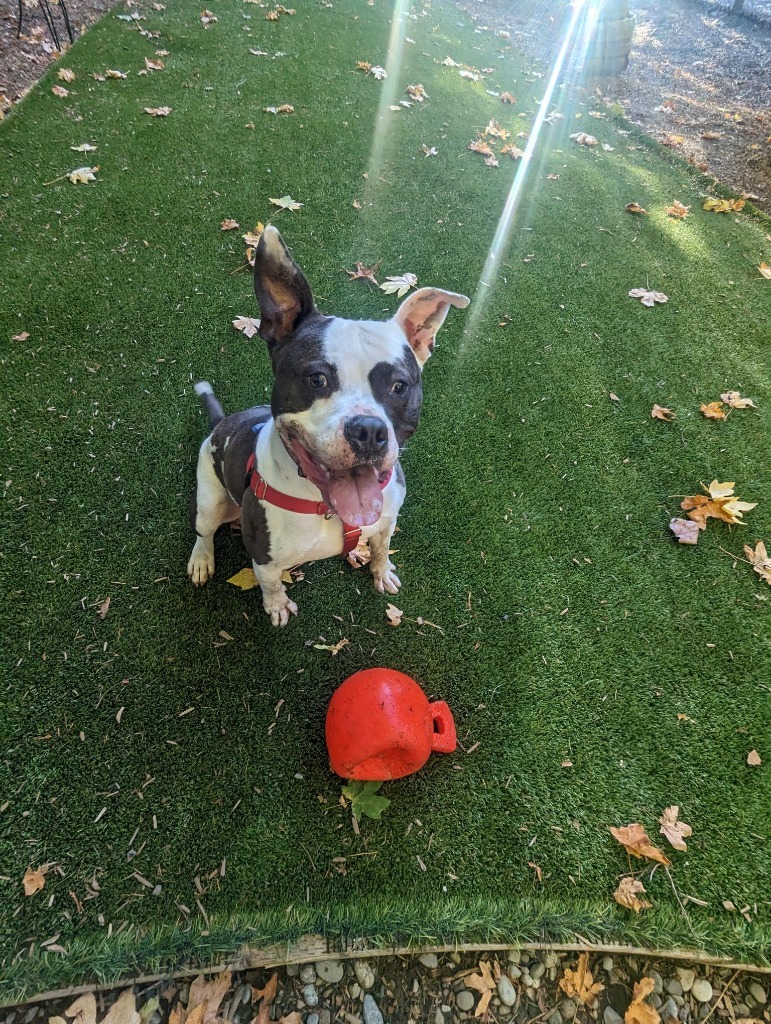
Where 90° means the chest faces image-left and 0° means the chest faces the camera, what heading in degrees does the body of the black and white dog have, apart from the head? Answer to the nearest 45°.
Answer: approximately 315°

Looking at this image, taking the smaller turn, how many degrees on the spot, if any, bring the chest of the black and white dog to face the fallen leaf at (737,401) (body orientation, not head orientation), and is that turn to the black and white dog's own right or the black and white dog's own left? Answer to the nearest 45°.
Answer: approximately 90° to the black and white dog's own left

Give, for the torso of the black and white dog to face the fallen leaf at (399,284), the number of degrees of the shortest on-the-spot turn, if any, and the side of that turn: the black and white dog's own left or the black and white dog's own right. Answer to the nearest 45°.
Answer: approximately 135° to the black and white dog's own left

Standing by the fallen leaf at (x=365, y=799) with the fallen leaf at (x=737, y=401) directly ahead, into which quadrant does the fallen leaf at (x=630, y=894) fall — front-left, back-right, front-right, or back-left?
front-right

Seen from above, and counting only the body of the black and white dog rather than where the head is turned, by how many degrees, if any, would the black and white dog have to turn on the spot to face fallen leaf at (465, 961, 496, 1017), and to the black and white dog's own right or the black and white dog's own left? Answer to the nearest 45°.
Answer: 0° — it already faces it

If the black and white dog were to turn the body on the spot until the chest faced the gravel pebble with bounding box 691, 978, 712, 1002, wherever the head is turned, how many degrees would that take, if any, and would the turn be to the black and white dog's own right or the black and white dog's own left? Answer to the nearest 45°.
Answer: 0° — it already faces it

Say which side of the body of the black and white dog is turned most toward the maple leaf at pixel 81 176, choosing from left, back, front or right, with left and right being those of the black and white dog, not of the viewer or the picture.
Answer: back

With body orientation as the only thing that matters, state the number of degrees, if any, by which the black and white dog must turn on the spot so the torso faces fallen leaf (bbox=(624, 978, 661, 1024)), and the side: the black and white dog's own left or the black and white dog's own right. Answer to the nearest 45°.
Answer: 0° — it already faces it

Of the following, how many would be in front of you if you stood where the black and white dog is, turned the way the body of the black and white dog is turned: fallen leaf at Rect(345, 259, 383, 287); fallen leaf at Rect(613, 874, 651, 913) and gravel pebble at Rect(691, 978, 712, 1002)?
2

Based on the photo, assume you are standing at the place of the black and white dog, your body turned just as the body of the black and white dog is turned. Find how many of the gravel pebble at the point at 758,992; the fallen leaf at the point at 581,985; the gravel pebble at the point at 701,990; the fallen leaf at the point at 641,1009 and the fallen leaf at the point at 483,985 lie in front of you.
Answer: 5

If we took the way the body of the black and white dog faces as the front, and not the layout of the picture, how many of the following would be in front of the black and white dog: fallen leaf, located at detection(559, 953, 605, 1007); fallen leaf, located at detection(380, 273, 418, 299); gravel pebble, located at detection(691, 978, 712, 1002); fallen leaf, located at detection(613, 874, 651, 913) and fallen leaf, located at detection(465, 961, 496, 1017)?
4

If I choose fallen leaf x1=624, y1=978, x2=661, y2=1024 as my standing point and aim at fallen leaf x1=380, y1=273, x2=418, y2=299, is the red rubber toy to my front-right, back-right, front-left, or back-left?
front-left

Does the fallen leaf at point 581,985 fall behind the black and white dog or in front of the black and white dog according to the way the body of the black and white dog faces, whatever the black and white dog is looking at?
in front

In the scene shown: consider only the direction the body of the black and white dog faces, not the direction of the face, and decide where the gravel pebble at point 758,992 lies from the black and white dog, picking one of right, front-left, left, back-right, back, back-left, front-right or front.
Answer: front
